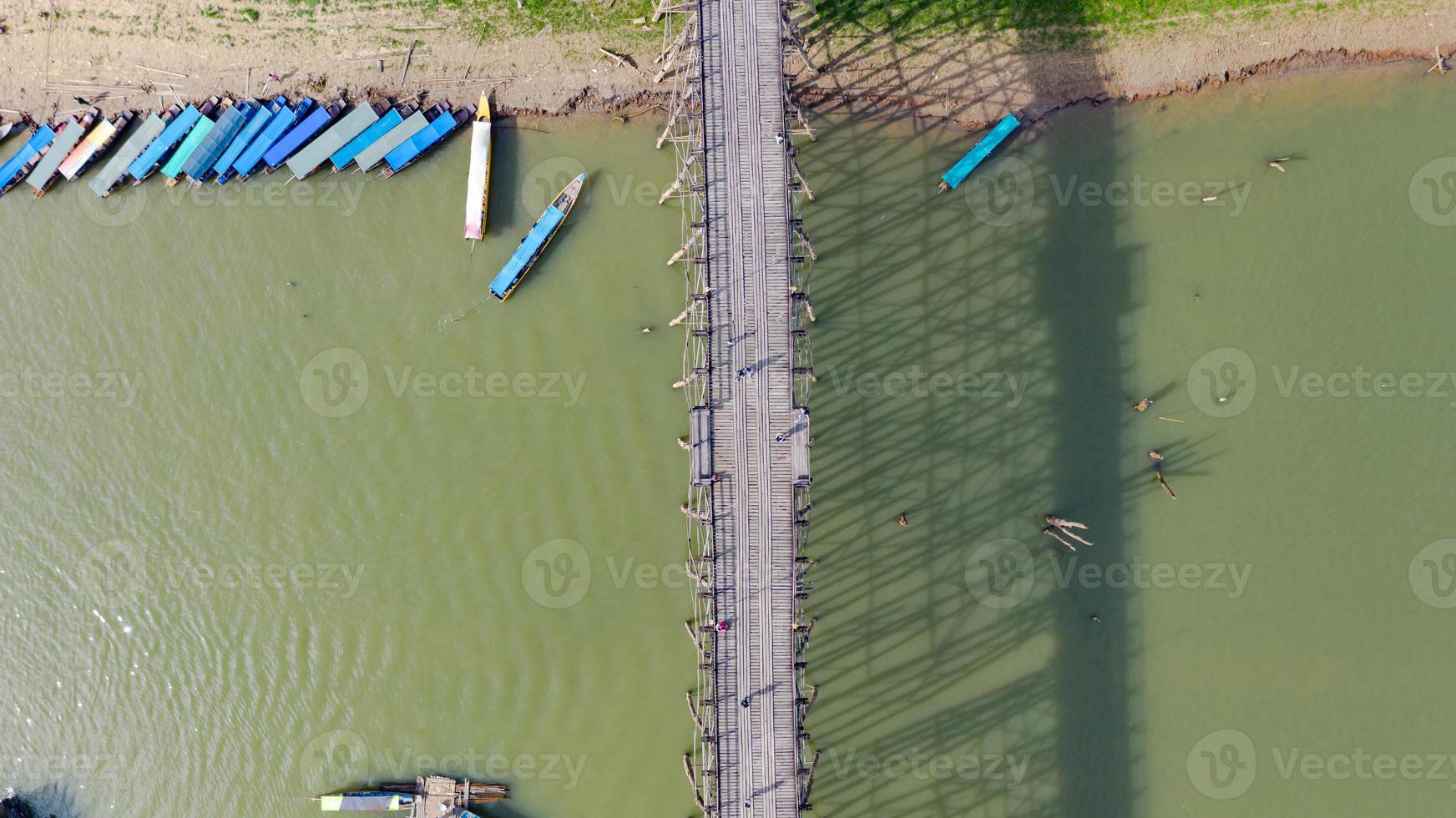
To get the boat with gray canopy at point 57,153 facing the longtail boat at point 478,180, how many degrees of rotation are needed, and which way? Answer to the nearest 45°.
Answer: approximately 90° to its right

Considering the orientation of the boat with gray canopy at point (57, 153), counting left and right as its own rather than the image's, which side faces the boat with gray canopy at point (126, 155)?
right

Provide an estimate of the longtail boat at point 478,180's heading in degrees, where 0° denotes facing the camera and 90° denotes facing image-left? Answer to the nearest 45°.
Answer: approximately 180°

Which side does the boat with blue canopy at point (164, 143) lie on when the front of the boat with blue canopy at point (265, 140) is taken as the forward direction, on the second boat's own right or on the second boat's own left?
on the second boat's own left

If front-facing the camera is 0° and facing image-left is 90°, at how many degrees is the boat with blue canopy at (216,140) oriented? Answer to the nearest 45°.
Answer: approximately 225°

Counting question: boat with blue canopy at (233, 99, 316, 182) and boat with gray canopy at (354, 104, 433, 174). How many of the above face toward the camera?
0

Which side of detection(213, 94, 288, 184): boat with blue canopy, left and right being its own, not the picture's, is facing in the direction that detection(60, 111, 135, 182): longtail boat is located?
left

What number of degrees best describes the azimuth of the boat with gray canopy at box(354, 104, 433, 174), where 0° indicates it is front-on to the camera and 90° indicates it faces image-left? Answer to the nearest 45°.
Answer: approximately 225°

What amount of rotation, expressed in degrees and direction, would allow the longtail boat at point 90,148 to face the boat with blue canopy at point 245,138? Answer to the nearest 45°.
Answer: approximately 90° to its right

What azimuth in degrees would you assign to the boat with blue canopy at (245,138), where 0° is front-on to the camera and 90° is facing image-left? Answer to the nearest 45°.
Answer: approximately 225°

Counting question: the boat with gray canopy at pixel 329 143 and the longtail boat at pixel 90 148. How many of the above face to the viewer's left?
0

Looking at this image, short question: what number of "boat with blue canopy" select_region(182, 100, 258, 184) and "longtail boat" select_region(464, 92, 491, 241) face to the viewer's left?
0
